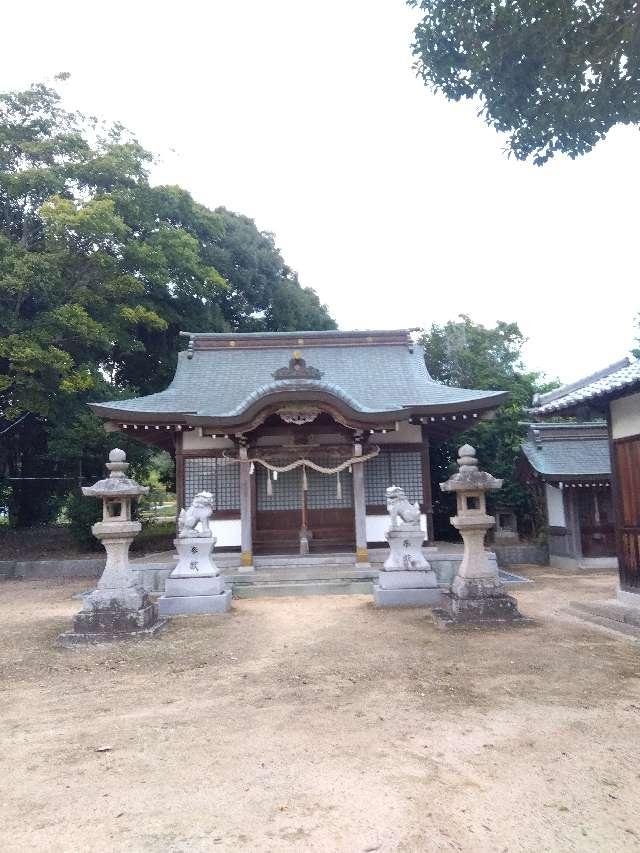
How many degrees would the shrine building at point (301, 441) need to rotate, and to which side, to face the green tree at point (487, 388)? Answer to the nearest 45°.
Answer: approximately 135° to its left

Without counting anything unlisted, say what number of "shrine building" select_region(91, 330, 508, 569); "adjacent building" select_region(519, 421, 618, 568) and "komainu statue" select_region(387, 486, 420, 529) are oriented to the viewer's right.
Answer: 0

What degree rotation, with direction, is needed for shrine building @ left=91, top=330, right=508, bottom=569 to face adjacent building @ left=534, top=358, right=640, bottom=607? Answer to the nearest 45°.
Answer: approximately 45° to its left

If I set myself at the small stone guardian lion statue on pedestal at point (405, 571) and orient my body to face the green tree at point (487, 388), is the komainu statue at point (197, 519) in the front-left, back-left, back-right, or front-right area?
back-left

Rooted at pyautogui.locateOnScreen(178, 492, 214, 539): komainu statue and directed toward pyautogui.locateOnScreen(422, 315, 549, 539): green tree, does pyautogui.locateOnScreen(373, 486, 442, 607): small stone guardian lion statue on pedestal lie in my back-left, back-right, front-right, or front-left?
front-right

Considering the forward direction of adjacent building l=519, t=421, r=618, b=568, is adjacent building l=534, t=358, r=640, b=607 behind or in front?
in front

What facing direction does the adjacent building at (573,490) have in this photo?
toward the camera

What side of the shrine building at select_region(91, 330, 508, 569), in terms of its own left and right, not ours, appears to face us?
front
